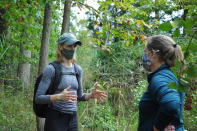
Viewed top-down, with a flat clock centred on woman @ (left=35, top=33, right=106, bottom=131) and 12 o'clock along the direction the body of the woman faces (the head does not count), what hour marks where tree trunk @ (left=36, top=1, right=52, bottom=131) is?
The tree trunk is roughly at 7 o'clock from the woman.

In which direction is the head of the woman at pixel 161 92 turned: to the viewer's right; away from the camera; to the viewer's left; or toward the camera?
to the viewer's left

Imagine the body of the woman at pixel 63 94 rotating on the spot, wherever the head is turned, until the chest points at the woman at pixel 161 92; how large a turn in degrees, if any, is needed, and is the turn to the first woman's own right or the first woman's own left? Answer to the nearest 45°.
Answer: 0° — they already face them

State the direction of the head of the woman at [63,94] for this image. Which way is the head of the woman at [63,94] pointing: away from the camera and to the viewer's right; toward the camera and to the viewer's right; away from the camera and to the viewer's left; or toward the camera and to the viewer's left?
toward the camera and to the viewer's right

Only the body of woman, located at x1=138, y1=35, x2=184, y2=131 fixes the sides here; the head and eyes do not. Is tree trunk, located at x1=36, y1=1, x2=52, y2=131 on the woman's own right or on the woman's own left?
on the woman's own right

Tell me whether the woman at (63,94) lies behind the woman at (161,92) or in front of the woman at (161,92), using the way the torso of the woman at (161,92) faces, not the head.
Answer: in front

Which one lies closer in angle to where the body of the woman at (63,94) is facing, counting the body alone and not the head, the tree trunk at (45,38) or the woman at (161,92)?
the woman

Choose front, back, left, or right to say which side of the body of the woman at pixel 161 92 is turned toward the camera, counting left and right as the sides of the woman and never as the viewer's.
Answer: left

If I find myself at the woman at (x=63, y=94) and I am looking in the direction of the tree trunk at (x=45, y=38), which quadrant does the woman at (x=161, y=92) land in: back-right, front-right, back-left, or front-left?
back-right

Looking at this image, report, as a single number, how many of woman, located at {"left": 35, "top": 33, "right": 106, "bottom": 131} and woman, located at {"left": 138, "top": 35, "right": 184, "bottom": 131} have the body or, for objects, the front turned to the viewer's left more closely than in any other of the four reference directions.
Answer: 1

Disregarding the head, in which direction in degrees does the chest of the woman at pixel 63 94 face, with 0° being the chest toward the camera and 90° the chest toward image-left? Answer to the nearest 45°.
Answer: approximately 315°

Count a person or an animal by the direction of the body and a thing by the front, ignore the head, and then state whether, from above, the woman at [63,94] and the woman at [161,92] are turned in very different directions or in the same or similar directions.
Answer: very different directions
